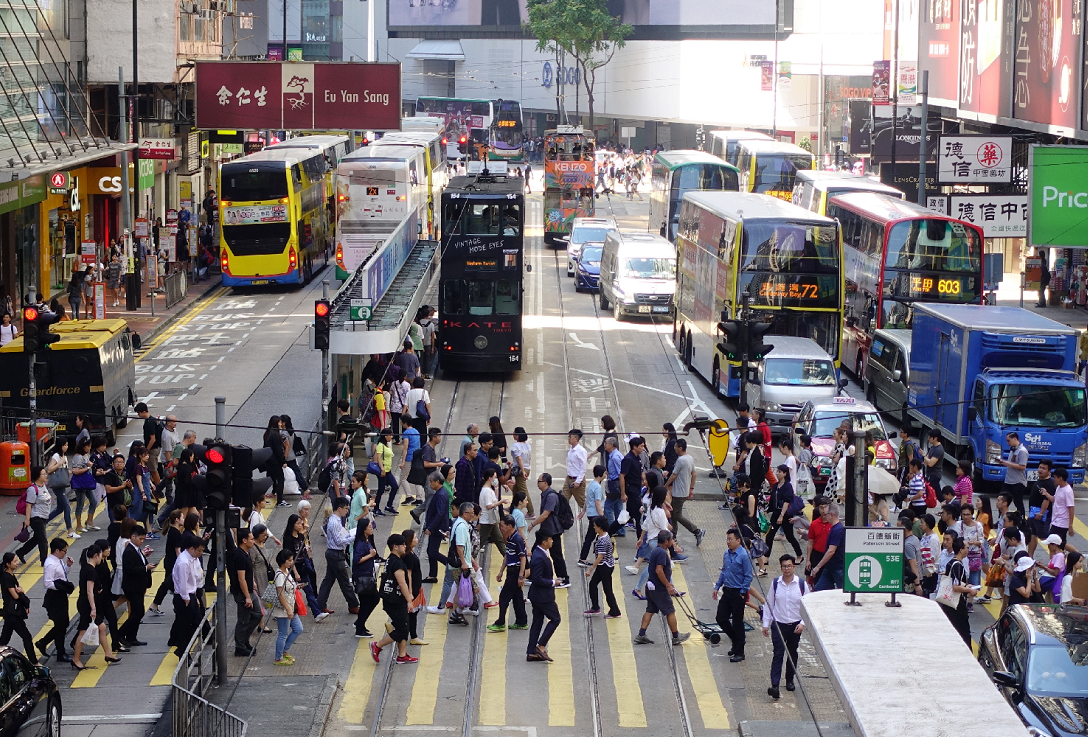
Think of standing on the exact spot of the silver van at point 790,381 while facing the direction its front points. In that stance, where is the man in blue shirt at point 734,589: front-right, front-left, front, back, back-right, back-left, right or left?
front

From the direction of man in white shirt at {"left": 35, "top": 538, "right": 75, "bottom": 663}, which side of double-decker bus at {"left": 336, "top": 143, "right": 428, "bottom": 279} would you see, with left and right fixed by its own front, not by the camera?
back

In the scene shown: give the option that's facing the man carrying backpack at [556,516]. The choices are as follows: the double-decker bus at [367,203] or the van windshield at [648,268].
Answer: the van windshield

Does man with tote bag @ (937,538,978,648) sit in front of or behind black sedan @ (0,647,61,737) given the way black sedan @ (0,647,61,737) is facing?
in front

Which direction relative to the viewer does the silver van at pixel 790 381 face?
toward the camera

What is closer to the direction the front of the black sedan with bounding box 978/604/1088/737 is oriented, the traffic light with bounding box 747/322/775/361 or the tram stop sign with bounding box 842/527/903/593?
the tram stop sign

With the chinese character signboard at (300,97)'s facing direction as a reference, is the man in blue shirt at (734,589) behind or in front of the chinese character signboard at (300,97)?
in front

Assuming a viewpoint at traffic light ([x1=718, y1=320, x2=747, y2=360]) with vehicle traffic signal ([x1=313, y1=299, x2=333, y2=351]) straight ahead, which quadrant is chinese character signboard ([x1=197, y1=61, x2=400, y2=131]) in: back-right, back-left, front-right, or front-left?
front-right

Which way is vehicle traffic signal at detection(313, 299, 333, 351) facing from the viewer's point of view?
toward the camera
